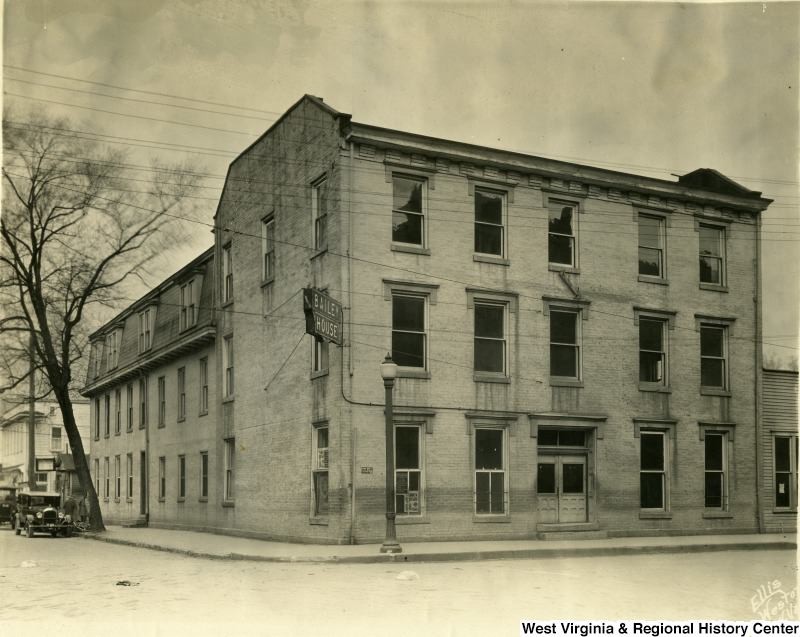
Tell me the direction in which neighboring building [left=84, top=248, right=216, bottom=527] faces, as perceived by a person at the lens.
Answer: facing the viewer and to the left of the viewer

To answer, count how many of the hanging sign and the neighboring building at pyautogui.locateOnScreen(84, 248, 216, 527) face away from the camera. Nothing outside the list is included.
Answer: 0

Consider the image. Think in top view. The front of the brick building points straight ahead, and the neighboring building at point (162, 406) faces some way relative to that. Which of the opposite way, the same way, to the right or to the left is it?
to the right

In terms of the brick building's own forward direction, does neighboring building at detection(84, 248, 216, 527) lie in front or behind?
behind
